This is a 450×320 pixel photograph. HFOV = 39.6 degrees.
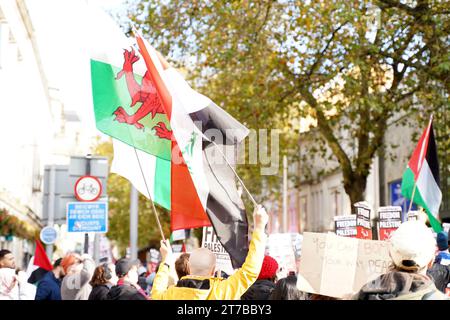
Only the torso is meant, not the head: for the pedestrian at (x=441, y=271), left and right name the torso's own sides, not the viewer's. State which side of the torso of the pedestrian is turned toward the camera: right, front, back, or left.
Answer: back

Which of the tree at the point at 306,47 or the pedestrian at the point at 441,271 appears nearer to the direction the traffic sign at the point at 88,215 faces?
the pedestrian

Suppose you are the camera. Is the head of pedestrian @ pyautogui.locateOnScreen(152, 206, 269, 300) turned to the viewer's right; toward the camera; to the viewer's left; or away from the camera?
away from the camera

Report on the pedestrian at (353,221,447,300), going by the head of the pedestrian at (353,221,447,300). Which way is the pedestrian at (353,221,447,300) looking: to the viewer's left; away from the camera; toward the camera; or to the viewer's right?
away from the camera

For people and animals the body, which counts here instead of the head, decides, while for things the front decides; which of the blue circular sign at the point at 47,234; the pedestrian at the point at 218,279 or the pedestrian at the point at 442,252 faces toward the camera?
the blue circular sign

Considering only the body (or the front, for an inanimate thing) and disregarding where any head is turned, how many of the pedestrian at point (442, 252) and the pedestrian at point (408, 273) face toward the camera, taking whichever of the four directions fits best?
0

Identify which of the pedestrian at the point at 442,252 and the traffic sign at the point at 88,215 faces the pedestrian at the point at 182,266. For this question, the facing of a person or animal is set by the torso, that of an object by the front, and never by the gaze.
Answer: the traffic sign

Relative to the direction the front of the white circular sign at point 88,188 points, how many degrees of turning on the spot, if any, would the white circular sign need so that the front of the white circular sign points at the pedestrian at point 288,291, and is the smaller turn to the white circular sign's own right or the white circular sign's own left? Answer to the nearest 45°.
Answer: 0° — it already faces them

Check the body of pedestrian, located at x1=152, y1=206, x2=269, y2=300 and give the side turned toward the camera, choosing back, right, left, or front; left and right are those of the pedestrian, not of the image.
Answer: back

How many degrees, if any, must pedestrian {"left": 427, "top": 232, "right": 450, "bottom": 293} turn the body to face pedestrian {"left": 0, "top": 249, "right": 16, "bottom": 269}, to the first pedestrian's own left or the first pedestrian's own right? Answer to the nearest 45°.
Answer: approximately 90° to the first pedestrian's own left

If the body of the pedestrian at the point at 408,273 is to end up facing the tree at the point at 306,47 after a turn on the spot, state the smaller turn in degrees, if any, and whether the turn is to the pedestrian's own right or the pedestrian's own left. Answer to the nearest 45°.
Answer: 0° — they already face it

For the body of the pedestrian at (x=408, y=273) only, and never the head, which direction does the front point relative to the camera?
away from the camera

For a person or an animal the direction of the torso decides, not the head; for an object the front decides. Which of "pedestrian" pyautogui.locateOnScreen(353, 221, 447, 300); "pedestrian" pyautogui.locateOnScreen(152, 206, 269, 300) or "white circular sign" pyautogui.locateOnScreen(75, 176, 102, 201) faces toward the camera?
the white circular sign
